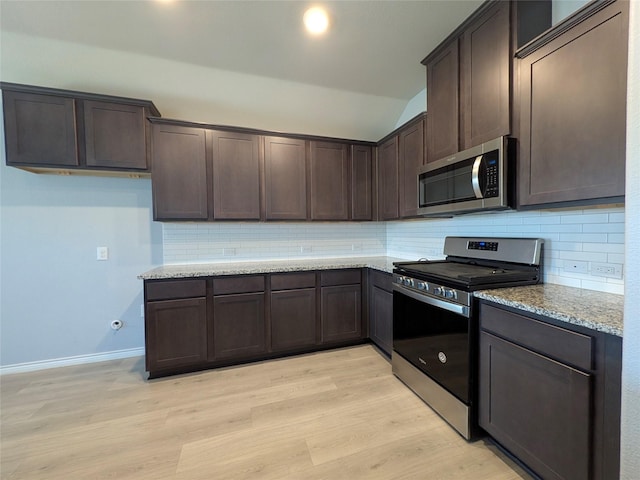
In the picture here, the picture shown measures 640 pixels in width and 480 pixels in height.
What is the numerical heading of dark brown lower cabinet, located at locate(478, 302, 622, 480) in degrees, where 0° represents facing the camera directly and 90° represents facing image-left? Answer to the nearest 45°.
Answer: approximately 45°

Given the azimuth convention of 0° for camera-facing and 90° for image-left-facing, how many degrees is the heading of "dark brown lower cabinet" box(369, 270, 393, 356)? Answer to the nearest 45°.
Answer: approximately 45°

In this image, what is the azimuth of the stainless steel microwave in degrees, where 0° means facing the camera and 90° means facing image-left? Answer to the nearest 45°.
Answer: approximately 45°

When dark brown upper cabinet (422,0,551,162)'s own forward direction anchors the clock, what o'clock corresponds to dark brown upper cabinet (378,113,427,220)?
dark brown upper cabinet (378,113,427,220) is roughly at 3 o'clock from dark brown upper cabinet (422,0,551,162).
